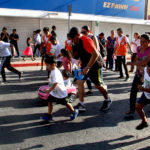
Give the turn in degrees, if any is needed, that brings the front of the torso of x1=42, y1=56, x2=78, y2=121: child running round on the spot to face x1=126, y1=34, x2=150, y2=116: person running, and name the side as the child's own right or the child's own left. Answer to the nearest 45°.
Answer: approximately 180°

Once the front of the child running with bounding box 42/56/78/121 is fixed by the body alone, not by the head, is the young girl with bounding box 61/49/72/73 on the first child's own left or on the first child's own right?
on the first child's own right

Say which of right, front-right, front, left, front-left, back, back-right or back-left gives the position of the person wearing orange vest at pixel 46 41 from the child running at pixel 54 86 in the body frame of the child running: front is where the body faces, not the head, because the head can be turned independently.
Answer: right

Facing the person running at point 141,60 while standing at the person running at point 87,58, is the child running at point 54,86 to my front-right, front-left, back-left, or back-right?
back-right

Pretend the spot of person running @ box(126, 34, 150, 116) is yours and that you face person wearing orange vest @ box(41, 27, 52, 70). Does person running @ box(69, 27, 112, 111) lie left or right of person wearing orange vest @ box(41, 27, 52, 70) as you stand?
left

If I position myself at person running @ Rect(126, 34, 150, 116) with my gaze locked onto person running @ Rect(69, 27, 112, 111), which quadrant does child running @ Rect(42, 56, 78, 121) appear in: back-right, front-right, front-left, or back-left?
front-left

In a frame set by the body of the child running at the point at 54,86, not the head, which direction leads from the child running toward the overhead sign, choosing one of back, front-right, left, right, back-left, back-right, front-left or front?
right
